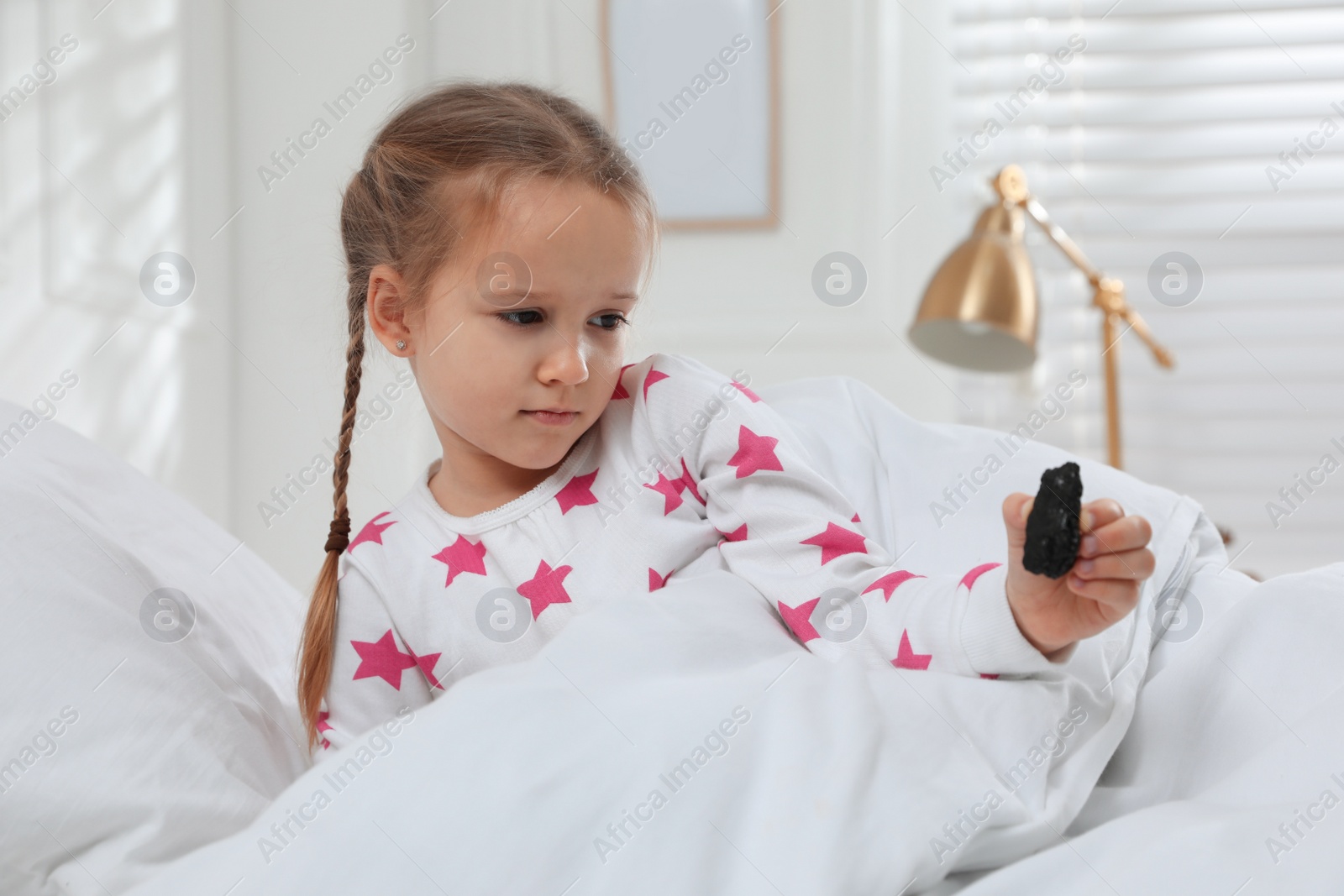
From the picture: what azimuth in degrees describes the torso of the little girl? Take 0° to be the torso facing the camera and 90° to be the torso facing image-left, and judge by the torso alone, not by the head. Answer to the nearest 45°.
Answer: approximately 315°

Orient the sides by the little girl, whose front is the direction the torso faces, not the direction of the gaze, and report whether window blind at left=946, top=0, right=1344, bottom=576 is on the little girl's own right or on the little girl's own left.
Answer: on the little girl's own left

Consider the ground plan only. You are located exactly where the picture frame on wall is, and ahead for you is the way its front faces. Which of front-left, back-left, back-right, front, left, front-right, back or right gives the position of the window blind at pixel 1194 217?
left

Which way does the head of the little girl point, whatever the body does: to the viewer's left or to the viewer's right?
to the viewer's right

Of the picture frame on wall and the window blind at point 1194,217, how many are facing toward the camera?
2

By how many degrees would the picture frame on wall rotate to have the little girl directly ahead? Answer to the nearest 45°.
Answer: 0° — it already faces them

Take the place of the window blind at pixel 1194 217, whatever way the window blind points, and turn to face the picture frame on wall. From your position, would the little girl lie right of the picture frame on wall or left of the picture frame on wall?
left

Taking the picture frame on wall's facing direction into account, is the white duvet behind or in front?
in front

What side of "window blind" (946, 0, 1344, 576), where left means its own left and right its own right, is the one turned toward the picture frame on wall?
right

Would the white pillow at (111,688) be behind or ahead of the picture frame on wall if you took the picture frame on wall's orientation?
ahead

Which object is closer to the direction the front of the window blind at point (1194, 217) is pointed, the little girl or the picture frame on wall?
the little girl
